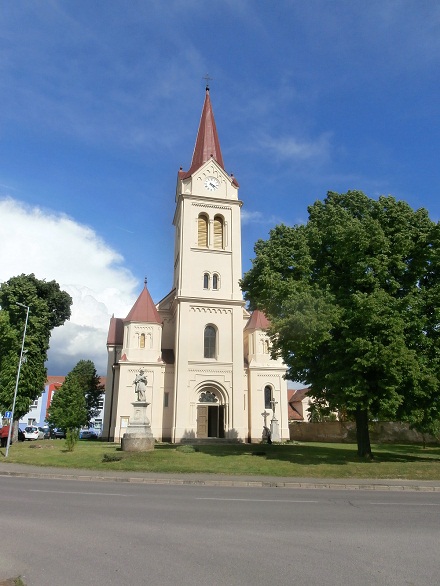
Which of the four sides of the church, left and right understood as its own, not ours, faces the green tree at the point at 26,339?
right

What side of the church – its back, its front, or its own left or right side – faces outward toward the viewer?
front

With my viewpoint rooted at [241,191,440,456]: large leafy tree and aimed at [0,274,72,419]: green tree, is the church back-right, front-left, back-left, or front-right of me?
front-right

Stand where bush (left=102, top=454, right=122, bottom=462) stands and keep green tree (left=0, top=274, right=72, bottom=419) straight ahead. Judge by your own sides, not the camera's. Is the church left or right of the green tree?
right

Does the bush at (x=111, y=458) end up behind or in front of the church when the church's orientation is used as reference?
in front

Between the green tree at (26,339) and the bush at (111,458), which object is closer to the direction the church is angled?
the bush

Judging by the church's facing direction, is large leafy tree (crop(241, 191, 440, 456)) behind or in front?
in front
